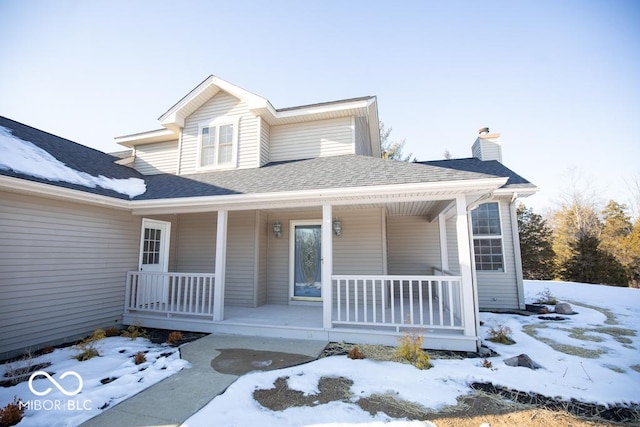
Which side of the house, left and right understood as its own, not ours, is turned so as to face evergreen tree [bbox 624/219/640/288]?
left

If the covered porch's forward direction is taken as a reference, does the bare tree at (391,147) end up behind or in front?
behind

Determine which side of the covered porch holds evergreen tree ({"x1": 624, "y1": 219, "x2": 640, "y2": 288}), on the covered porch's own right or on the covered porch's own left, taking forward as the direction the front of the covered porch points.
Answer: on the covered porch's own left

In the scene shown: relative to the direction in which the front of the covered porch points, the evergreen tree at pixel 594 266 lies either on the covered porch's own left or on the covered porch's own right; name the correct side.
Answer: on the covered porch's own left

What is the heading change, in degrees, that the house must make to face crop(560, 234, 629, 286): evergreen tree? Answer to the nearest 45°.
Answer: approximately 90° to its left

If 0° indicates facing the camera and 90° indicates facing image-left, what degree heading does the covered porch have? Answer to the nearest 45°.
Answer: approximately 0°

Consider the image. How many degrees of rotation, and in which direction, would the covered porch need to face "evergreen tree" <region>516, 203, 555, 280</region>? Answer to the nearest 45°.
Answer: approximately 135° to its left

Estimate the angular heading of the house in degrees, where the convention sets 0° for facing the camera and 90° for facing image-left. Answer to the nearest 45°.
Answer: approximately 0°
